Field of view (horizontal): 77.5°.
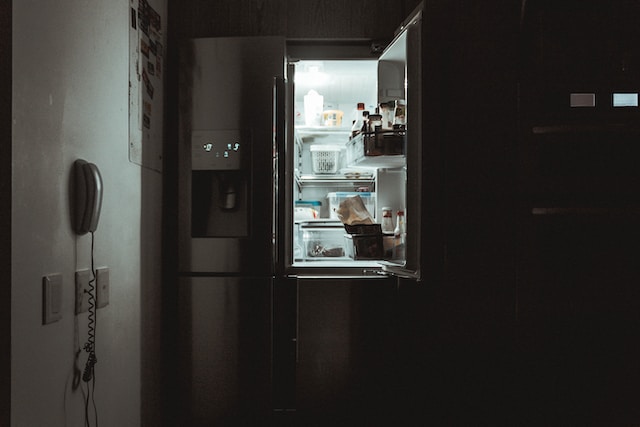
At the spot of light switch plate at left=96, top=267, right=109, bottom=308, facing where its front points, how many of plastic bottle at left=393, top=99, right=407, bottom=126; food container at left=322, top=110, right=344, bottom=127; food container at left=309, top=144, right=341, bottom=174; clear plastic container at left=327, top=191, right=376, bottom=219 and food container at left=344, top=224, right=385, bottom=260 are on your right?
0

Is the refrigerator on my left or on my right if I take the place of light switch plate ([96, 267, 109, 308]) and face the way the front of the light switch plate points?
on my left

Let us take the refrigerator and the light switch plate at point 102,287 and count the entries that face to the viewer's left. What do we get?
0

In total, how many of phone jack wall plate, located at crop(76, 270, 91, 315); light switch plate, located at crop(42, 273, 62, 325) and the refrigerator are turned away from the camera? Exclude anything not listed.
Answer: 0

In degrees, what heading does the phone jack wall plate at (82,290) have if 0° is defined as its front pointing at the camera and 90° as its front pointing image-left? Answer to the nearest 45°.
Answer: approximately 315°

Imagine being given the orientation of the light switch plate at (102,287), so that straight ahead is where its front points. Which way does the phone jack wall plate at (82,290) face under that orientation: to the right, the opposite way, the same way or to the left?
the same way

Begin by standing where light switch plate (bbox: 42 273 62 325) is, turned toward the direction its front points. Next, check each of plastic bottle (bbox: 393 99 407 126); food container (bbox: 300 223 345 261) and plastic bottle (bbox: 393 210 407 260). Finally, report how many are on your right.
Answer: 0

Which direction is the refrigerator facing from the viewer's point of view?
toward the camera

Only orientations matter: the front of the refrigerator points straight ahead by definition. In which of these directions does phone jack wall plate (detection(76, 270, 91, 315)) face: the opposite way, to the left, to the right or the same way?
to the left

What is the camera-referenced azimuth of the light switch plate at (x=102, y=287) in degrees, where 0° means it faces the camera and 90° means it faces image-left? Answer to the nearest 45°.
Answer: approximately 315°

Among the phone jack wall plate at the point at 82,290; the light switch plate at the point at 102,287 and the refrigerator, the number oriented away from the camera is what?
0

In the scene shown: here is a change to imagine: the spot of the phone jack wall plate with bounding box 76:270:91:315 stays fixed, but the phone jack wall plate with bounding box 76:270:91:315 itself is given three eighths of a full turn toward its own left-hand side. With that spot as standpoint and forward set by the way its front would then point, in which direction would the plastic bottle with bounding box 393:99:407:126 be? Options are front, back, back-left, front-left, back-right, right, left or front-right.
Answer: right

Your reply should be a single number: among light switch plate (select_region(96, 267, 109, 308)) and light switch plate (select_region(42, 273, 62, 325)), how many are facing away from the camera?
0

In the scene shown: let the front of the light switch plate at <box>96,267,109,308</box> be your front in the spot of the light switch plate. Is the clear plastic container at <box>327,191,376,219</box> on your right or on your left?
on your left

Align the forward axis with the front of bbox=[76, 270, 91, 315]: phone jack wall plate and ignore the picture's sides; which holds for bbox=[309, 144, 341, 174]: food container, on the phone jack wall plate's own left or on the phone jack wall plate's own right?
on the phone jack wall plate's own left

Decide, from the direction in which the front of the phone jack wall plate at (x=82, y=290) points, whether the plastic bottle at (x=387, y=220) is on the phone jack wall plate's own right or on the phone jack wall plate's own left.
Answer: on the phone jack wall plate's own left

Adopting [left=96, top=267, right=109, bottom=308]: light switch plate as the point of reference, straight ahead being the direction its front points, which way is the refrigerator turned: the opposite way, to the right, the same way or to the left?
to the right

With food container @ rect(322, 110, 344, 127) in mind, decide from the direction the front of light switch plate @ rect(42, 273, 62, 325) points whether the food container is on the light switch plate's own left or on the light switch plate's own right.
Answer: on the light switch plate's own left

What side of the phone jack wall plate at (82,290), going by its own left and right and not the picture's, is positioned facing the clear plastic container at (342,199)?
left
